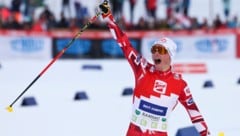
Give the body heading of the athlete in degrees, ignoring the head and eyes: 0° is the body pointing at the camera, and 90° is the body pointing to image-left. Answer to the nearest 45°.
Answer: approximately 0°

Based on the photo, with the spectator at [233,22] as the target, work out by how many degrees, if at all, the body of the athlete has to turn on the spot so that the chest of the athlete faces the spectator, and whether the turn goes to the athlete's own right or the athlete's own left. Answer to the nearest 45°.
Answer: approximately 180°

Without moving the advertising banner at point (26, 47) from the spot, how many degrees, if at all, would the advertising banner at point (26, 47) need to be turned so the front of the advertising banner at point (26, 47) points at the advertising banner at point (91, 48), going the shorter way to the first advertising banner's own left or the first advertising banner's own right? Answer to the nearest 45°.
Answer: approximately 90° to the first advertising banner's own left

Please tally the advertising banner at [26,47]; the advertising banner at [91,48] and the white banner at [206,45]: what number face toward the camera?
3

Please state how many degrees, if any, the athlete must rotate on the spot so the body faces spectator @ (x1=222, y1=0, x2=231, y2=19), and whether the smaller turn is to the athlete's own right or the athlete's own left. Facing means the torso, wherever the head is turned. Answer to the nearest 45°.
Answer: approximately 180°
